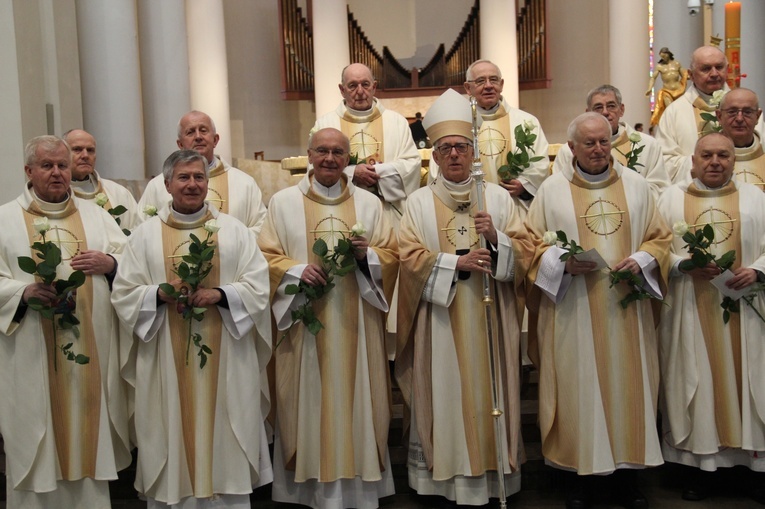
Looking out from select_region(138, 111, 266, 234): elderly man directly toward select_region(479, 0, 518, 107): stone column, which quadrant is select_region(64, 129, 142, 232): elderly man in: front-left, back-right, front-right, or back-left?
back-left

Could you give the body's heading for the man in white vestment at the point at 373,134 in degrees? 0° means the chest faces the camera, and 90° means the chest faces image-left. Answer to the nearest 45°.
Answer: approximately 0°

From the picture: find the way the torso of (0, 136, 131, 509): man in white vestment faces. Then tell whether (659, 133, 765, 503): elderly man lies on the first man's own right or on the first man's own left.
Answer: on the first man's own left

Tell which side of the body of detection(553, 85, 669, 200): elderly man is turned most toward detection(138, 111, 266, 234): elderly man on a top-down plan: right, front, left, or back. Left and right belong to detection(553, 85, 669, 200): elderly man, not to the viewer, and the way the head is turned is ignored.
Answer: right

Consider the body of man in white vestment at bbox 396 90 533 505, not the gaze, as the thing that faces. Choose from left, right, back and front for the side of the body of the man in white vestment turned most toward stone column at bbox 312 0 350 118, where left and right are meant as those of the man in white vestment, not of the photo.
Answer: back

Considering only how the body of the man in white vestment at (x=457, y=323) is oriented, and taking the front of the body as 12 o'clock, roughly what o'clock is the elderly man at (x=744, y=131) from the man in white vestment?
The elderly man is roughly at 8 o'clock from the man in white vestment.

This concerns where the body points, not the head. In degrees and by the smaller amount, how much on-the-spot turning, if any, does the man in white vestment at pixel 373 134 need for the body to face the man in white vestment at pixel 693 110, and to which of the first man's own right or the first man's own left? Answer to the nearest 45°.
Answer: approximately 90° to the first man's own left

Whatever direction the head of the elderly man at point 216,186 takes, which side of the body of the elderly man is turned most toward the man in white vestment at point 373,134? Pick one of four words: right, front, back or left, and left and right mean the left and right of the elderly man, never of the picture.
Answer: left

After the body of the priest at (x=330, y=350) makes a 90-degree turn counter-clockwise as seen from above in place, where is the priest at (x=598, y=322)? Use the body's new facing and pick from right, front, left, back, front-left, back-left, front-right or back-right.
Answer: front
